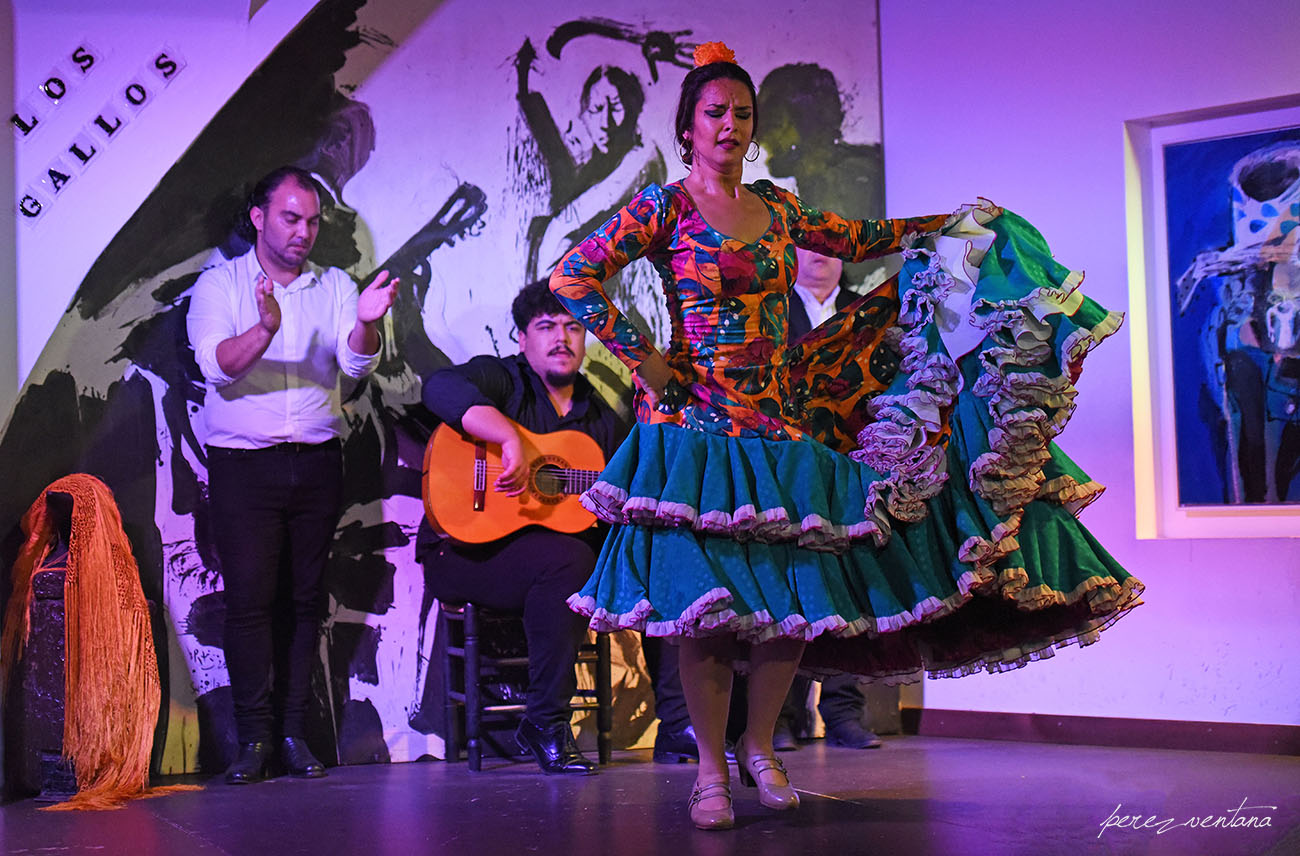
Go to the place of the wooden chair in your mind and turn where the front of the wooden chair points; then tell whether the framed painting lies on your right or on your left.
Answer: on your left

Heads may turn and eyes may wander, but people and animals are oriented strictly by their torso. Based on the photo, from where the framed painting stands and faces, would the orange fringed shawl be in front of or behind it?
in front

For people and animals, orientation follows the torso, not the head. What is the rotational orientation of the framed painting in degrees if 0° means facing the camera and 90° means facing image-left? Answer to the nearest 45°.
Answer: approximately 45°

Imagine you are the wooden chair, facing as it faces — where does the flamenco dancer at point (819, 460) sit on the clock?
The flamenco dancer is roughly at 11 o'clock from the wooden chair.

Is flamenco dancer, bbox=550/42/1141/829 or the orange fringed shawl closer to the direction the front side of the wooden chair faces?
the flamenco dancer

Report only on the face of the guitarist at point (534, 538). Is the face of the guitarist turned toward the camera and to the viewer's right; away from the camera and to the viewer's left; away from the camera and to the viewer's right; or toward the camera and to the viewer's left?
toward the camera and to the viewer's right

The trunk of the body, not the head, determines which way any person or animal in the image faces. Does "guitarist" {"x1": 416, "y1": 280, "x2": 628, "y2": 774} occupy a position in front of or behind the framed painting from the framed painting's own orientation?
in front

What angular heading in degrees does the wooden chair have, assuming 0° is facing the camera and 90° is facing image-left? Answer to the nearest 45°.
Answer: approximately 0°

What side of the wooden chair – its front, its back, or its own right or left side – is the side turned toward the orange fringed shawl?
right
